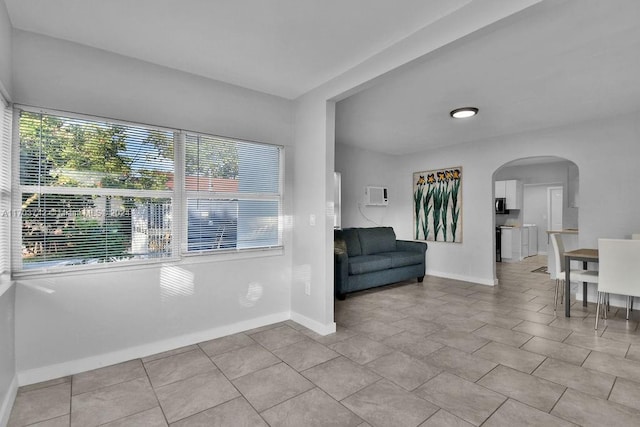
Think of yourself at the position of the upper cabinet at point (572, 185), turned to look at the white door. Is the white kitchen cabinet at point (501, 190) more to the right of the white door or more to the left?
left

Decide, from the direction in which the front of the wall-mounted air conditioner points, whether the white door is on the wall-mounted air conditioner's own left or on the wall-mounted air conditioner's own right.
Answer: on the wall-mounted air conditioner's own left

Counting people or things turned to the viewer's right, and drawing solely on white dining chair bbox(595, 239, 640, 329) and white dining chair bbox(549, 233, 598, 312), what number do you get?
1

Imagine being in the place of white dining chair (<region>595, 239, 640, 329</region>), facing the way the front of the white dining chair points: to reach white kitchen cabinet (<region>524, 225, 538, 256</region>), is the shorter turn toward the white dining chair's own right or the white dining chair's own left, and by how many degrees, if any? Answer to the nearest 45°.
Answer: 0° — it already faces it

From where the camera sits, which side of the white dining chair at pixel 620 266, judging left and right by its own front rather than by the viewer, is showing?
back

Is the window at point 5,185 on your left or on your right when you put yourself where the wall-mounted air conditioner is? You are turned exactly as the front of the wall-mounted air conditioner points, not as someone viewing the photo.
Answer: on your right

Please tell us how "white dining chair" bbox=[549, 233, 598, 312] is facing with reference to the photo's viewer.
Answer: facing to the right of the viewer

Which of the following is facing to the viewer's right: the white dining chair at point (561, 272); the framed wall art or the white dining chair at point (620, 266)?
the white dining chair at point (561, 272)

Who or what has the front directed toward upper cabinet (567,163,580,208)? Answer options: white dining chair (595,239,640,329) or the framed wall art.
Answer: the white dining chair

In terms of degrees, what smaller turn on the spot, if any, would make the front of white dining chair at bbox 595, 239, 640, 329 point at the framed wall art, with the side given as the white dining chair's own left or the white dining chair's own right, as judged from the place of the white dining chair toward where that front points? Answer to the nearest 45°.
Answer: approximately 45° to the white dining chair's own left
